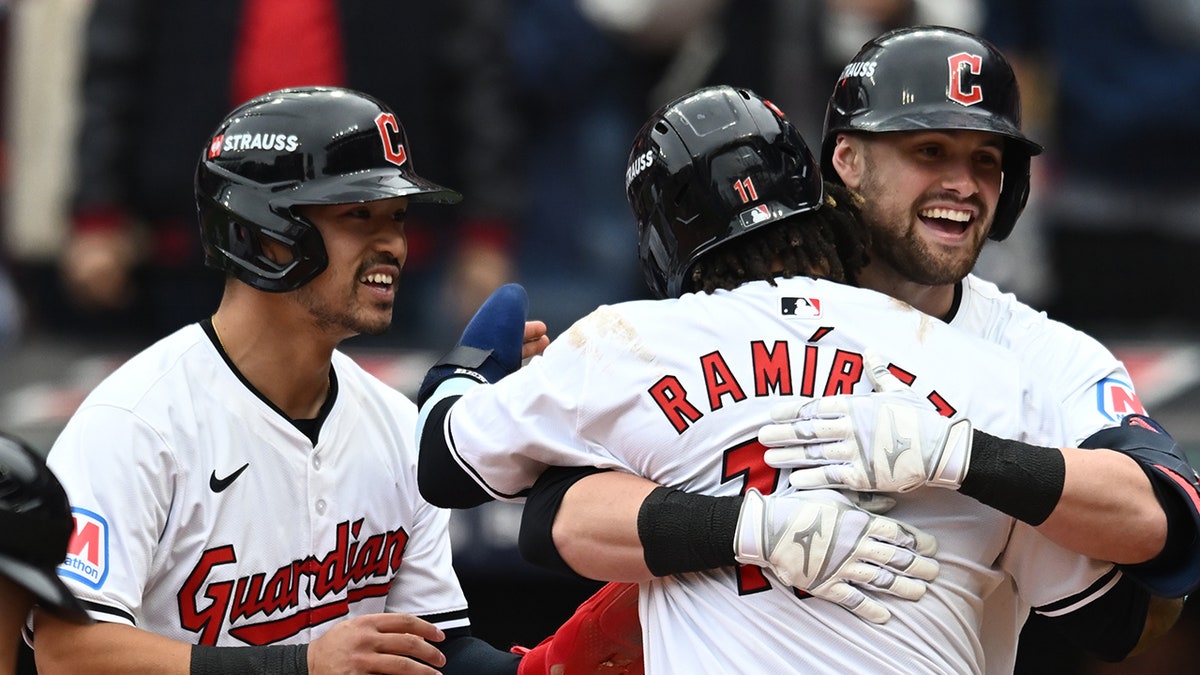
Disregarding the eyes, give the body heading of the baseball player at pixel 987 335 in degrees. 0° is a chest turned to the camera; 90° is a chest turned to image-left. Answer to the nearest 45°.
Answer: approximately 0°

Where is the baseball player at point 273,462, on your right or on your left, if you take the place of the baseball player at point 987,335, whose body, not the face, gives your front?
on your right

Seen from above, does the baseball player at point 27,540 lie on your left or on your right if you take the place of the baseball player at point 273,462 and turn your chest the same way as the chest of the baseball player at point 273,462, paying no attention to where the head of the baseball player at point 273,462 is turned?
on your right

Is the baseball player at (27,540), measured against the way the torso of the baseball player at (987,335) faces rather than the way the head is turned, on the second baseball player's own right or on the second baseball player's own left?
on the second baseball player's own right

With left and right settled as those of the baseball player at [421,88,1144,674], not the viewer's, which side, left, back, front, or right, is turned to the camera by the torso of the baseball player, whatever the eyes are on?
back

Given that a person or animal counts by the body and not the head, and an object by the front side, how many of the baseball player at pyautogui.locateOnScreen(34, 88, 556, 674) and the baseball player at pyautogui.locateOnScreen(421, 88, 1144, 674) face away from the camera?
1

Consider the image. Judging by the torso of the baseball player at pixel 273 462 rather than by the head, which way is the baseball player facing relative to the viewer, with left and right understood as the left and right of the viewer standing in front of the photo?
facing the viewer and to the right of the viewer

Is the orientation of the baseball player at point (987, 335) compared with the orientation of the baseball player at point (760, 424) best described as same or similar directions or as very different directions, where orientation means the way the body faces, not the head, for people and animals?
very different directions

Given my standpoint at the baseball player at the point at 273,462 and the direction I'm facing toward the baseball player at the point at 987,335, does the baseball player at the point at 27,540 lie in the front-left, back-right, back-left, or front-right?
back-right
